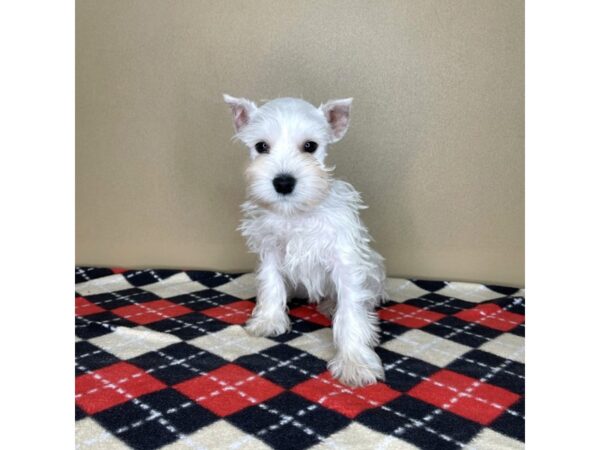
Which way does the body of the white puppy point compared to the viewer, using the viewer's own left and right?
facing the viewer and to the left of the viewer
